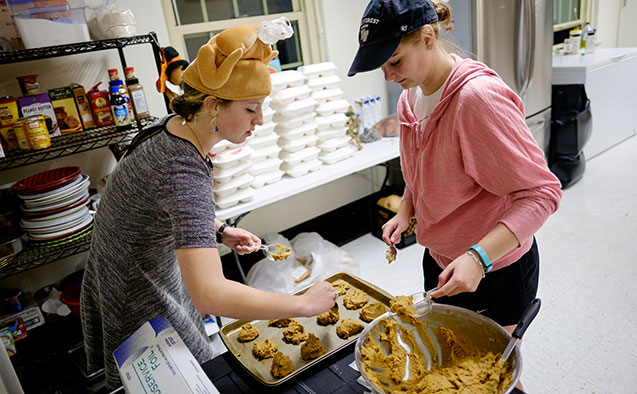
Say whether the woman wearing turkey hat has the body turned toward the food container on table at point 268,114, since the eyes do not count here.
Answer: no

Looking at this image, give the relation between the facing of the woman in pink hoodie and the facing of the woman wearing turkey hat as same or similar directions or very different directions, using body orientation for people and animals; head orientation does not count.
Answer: very different directions

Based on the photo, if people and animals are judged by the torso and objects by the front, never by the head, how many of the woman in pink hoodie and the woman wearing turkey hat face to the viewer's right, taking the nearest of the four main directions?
1

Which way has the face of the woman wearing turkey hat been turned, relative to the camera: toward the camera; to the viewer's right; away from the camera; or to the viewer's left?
to the viewer's right

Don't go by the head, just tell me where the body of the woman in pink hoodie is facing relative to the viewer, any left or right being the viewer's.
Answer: facing the viewer and to the left of the viewer

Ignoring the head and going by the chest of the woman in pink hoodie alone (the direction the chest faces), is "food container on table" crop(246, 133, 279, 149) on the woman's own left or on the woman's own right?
on the woman's own right

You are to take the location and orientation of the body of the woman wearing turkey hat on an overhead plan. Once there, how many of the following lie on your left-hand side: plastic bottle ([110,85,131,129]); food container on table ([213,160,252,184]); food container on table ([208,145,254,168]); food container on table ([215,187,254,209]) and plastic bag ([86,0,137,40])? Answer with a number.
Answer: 5

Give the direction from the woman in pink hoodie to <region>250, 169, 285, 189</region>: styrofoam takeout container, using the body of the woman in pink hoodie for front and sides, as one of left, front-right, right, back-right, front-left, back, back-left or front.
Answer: right

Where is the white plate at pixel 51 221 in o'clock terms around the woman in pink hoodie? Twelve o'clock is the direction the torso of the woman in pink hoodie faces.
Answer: The white plate is roughly at 2 o'clock from the woman in pink hoodie.

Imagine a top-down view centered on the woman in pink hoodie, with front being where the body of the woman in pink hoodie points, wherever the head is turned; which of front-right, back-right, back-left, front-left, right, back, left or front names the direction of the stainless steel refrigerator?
back-right

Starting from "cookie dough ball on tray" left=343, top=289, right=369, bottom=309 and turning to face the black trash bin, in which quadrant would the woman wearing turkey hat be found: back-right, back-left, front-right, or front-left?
back-left

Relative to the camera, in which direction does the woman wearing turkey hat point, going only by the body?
to the viewer's right
